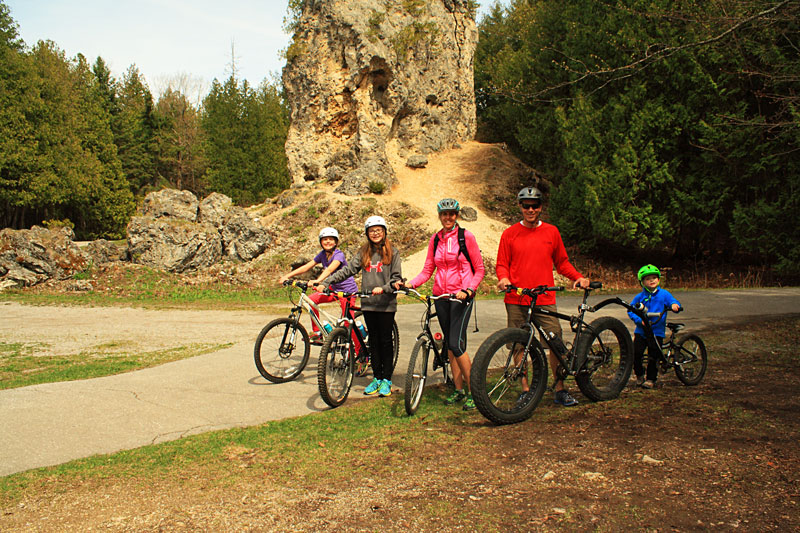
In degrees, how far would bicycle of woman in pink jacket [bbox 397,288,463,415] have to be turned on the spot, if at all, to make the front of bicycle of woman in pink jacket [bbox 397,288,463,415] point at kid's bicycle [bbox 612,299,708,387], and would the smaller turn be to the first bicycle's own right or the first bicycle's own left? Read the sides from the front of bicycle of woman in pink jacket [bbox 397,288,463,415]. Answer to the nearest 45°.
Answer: approximately 135° to the first bicycle's own left

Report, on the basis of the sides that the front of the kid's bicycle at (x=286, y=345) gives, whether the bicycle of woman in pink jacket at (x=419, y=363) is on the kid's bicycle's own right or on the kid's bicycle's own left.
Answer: on the kid's bicycle's own left

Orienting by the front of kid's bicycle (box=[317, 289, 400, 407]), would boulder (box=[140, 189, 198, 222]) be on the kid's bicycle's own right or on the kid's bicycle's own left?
on the kid's bicycle's own right

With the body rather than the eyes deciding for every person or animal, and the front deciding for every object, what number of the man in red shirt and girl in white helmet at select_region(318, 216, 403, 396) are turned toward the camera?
2
